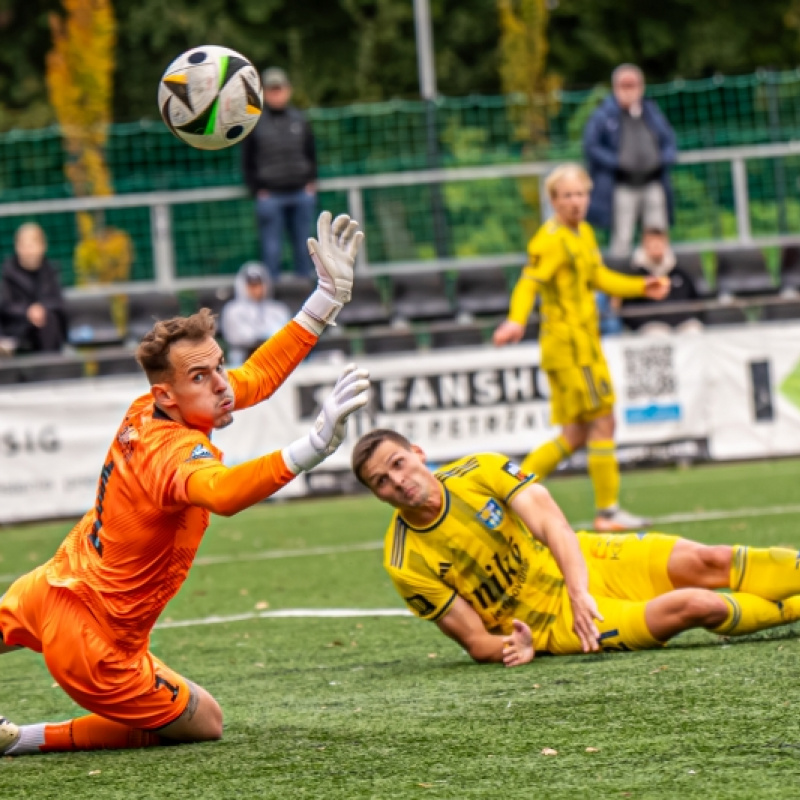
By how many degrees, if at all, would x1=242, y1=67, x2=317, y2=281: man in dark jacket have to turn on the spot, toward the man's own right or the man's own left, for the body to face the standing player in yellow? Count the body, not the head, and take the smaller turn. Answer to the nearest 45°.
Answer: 0° — they already face them

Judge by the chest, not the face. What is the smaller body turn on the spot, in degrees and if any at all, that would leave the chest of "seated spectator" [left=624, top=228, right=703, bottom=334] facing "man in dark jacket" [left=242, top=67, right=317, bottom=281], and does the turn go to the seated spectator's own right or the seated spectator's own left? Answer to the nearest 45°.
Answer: approximately 90° to the seated spectator's own right

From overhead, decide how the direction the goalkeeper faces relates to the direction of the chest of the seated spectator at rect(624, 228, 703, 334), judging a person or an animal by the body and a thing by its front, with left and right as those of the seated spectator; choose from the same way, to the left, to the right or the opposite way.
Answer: to the left

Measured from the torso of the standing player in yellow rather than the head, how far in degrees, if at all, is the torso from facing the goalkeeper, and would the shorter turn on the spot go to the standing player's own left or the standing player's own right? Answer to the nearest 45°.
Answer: approximately 45° to the standing player's own right

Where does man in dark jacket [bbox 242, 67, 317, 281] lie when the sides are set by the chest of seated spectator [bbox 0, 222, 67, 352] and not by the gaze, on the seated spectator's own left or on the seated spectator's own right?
on the seated spectator's own left

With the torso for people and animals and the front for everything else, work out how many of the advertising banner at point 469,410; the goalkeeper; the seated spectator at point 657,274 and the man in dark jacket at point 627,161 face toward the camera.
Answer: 3

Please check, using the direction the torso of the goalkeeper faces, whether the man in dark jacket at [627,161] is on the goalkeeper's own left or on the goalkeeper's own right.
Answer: on the goalkeeper's own left

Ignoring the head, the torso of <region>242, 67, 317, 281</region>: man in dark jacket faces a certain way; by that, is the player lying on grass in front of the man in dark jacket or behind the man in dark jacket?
in front

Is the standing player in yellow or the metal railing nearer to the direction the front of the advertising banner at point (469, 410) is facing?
the standing player in yellow

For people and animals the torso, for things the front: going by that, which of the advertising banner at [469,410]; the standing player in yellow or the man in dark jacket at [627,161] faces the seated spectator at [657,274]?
the man in dark jacket
